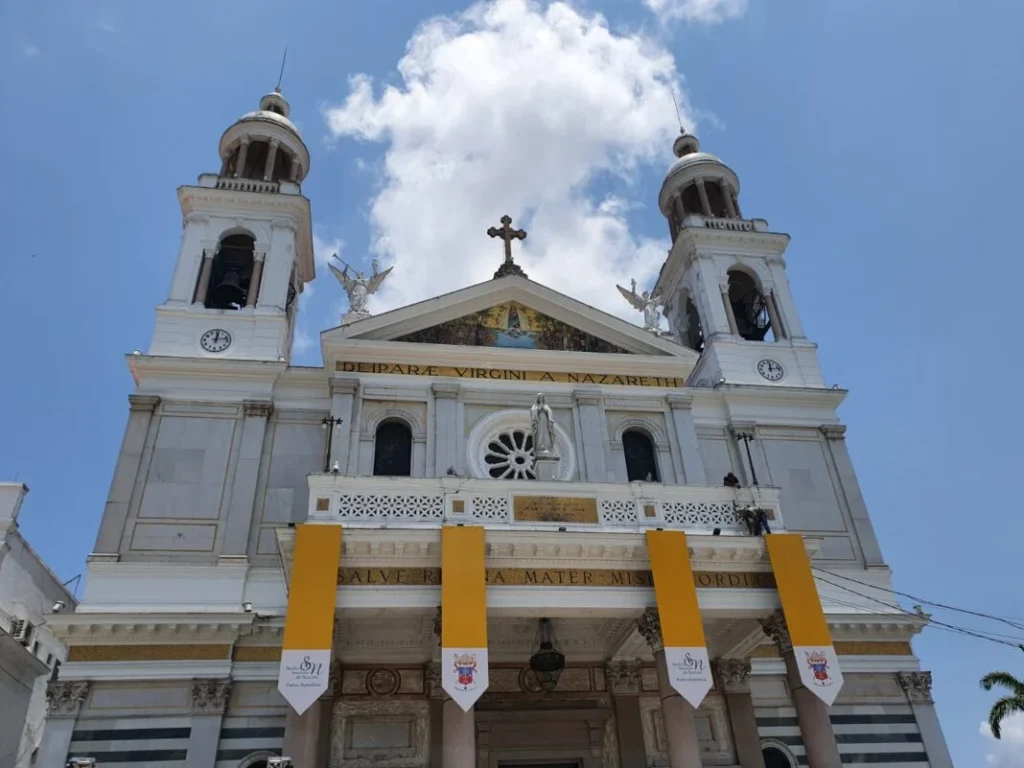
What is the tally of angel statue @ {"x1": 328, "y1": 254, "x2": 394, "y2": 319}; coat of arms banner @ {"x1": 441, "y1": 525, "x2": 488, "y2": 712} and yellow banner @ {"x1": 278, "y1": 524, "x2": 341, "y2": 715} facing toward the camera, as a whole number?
3

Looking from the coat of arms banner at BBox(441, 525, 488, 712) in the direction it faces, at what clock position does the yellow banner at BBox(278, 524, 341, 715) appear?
The yellow banner is roughly at 3 o'clock from the coat of arms banner.

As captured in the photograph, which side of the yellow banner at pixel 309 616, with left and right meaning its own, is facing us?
front

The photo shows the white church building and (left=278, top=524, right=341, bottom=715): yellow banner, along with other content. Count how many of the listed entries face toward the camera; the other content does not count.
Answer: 2

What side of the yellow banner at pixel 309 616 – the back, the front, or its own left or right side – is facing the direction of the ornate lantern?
left

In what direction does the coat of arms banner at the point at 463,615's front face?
toward the camera
